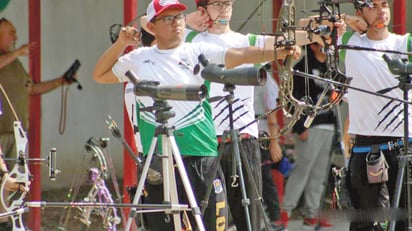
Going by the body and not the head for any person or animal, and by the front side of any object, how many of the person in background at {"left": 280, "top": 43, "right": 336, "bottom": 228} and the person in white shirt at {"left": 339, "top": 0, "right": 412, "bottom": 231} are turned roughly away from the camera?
0

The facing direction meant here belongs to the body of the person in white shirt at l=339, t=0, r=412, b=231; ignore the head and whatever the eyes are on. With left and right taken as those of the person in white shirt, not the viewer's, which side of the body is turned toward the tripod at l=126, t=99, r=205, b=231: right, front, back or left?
right

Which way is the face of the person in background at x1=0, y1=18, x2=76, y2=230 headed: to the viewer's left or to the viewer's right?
to the viewer's right

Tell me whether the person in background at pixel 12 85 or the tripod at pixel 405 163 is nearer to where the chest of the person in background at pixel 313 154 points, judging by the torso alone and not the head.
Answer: the tripod
